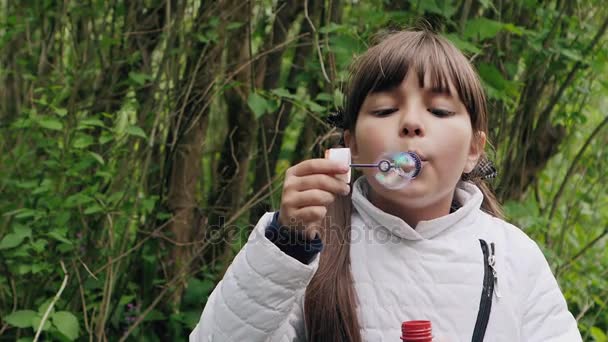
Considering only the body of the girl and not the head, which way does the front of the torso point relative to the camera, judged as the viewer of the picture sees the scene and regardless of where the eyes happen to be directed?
toward the camera

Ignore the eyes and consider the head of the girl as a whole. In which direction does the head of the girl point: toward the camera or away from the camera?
toward the camera
